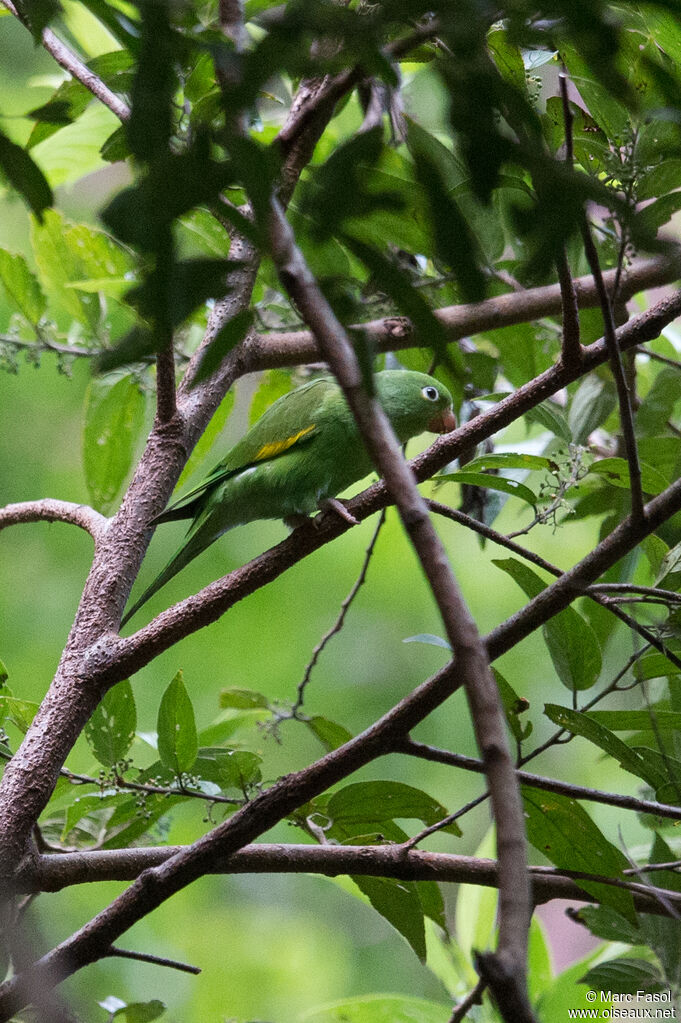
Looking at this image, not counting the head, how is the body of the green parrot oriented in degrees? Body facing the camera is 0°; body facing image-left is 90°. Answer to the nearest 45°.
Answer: approximately 270°

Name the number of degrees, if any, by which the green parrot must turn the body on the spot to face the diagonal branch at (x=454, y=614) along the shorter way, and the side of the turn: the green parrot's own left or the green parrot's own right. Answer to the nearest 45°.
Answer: approximately 90° to the green parrot's own right

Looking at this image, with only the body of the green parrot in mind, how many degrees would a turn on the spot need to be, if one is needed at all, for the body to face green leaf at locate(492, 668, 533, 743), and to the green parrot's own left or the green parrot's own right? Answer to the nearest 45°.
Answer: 0° — it already faces it

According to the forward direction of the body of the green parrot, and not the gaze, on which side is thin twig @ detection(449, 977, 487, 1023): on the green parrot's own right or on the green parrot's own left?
on the green parrot's own right
